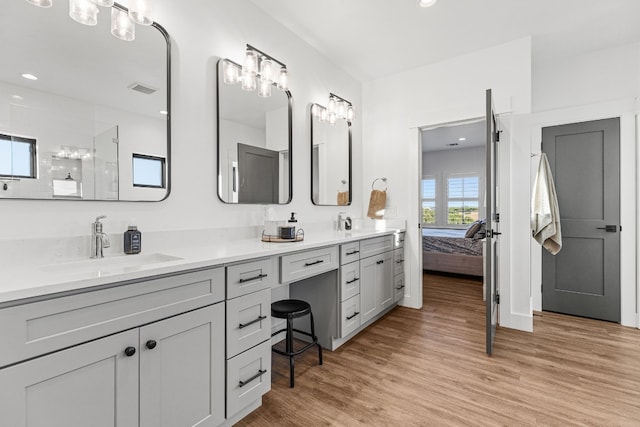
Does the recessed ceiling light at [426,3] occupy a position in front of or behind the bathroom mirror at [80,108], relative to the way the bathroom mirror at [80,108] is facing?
in front

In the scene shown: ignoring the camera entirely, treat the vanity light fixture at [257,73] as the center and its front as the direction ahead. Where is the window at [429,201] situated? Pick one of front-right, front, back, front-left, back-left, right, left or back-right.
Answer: left

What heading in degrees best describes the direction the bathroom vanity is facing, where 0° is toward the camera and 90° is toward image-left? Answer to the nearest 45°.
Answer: approximately 315°

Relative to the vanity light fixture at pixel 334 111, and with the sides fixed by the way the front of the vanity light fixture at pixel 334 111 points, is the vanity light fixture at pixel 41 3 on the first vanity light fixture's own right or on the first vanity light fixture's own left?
on the first vanity light fixture's own right

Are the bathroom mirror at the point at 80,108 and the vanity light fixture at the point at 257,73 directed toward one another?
no

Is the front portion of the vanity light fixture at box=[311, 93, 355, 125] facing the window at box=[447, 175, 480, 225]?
no

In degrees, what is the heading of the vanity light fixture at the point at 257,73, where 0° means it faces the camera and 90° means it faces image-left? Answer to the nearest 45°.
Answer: approximately 315°

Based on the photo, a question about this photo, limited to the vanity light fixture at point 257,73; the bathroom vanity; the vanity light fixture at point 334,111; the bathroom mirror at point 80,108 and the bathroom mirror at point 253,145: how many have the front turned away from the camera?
0

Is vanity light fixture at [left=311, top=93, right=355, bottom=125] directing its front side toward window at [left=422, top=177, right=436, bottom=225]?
no

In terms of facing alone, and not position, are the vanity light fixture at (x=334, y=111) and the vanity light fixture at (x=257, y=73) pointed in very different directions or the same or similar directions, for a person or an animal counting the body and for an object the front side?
same or similar directions

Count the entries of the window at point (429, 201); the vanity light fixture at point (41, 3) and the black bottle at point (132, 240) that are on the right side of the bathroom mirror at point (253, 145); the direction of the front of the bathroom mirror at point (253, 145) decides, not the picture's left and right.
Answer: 2

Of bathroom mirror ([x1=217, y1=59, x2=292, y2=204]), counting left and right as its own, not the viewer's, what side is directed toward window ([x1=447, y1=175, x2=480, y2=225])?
left

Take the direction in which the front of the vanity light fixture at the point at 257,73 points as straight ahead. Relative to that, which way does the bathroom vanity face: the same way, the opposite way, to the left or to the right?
the same way

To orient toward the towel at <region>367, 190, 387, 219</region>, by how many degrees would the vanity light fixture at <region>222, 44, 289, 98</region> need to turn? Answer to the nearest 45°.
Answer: approximately 90° to its left

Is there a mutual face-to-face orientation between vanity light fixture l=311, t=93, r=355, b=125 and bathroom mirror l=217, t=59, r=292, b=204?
no

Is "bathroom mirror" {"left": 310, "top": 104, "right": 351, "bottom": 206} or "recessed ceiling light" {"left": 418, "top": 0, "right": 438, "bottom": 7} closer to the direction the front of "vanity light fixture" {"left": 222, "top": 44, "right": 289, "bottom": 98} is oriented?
the recessed ceiling light

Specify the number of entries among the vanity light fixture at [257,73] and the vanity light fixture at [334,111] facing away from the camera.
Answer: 0

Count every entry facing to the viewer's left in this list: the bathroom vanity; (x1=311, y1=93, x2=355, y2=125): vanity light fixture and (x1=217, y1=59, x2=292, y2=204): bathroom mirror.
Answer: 0

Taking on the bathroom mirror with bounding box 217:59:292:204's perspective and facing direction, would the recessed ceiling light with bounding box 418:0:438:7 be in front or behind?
in front
